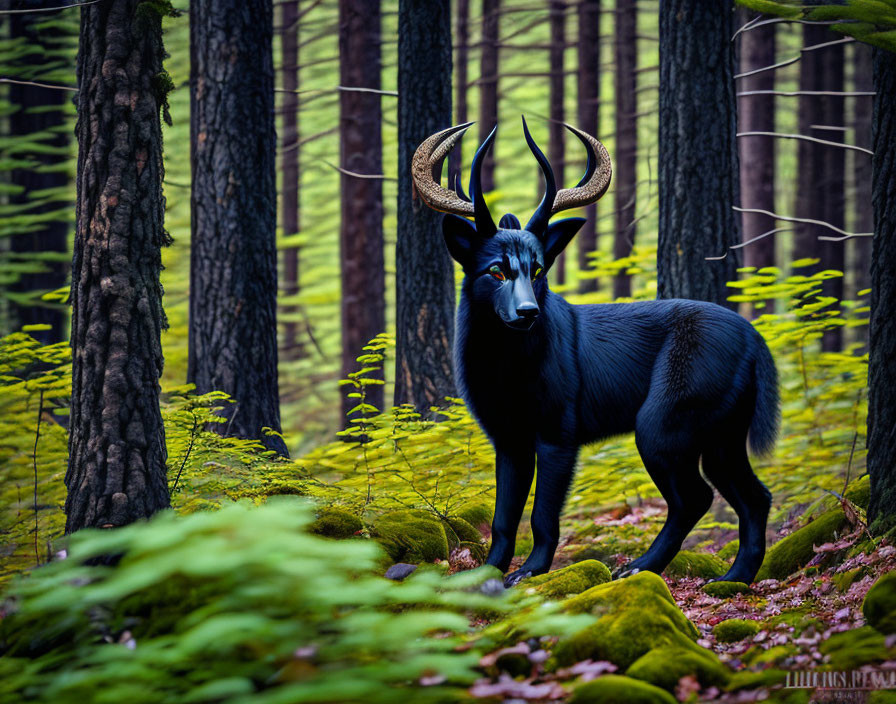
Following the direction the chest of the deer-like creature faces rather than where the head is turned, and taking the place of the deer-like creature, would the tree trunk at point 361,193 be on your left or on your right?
on your right

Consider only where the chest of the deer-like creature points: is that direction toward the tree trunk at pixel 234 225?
no

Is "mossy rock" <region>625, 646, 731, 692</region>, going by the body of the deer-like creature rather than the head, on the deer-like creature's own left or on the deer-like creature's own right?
on the deer-like creature's own left

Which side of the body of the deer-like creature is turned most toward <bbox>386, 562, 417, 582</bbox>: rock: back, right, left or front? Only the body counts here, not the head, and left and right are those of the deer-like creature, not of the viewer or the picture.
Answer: front

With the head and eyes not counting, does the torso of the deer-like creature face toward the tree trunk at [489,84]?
no

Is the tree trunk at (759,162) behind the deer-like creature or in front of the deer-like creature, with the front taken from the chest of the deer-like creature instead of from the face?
behind

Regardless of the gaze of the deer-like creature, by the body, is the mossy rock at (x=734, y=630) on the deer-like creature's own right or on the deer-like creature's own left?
on the deer-like creature's own left

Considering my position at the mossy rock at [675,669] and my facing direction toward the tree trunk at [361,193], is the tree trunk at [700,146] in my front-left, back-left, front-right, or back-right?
front-right

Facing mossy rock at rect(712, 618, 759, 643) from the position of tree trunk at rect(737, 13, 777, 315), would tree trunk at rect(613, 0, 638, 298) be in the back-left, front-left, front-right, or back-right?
back-right

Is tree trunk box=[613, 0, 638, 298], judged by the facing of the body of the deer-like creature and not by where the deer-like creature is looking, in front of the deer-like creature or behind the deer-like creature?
behind

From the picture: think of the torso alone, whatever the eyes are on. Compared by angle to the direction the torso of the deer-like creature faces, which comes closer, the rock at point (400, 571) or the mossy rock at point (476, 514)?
the rock
